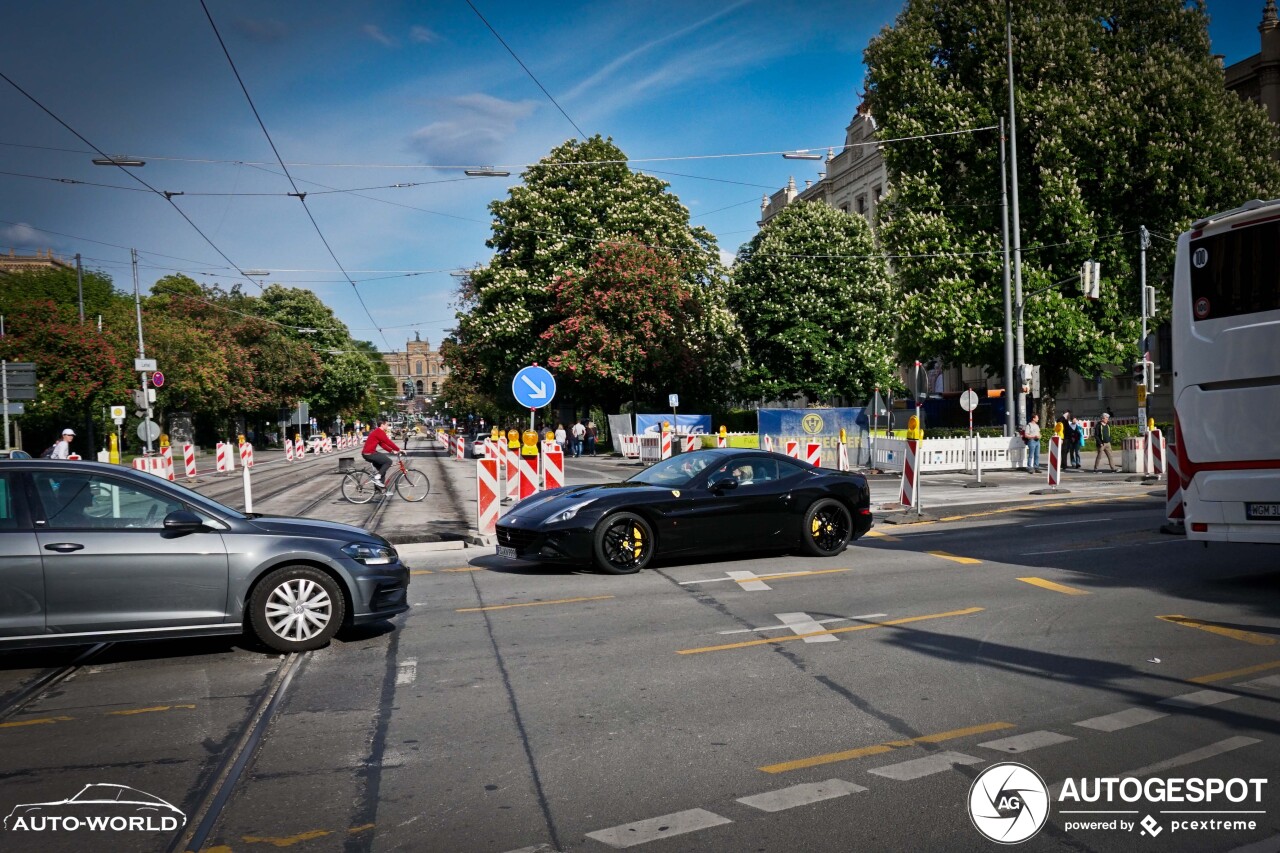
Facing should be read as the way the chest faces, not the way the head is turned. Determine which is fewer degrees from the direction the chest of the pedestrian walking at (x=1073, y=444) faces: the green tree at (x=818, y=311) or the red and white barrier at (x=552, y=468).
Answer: the red and white barrier

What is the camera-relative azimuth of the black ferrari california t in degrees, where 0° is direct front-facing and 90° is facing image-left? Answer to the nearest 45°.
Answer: approximately 45°

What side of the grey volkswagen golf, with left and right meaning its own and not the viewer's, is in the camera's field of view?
right

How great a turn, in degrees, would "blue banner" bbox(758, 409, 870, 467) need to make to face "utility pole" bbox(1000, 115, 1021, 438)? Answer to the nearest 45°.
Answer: approximately 90° to its left

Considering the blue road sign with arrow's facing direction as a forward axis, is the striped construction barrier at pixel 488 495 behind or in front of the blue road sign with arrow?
in front

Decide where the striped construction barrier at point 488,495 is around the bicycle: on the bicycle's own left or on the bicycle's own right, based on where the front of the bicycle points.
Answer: on the bicycle's own right

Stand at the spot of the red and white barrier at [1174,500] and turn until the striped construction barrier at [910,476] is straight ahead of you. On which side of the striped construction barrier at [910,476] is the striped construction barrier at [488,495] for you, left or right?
left

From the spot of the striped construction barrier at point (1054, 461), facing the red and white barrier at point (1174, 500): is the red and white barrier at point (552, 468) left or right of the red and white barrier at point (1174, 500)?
right

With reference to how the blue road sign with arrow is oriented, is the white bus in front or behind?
in front

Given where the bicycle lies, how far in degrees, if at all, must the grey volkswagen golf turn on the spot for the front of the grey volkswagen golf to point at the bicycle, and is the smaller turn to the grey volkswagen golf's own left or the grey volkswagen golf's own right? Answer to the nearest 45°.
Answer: approximately 90° to the grey volkswagen golf's own left

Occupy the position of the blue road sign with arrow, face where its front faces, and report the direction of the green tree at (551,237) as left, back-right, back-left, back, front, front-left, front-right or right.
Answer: back
